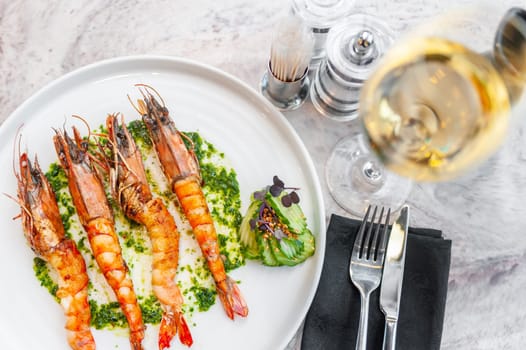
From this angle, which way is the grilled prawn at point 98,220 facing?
away from the camera

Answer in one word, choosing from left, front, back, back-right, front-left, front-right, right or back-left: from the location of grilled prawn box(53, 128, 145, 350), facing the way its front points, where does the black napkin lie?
right
